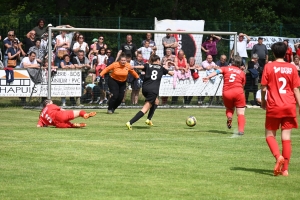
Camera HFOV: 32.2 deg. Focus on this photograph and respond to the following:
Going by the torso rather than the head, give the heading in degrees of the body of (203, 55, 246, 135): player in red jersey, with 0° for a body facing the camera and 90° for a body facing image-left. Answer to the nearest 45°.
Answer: approximately 180°

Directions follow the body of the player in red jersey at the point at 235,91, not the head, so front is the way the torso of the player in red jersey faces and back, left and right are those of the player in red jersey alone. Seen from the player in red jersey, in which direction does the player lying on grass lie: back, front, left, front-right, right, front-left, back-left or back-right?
left

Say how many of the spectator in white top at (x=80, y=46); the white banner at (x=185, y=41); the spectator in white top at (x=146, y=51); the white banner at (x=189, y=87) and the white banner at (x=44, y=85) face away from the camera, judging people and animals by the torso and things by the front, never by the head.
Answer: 0

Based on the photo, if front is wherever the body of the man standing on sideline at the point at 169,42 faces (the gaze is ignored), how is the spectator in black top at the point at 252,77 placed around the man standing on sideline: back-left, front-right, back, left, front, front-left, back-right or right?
left

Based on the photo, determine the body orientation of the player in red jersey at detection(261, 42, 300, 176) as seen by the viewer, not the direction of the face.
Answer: away from the camera

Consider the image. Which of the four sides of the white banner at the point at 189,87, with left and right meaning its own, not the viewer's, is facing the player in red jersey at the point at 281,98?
front

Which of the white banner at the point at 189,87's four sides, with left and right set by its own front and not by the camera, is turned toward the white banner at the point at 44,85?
right

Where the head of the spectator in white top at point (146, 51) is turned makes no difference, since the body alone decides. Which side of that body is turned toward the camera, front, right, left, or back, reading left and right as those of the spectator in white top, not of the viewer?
front

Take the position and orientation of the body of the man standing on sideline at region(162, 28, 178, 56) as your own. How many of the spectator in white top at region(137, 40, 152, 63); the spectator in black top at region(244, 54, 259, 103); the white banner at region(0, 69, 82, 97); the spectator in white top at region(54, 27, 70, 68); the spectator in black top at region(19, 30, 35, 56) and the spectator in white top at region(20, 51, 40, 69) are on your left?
1

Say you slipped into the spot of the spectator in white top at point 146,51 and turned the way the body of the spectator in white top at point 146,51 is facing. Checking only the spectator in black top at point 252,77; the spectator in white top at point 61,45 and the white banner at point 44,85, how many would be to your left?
1

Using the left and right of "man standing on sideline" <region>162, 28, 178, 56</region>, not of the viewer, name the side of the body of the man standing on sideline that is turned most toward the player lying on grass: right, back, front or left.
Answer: front

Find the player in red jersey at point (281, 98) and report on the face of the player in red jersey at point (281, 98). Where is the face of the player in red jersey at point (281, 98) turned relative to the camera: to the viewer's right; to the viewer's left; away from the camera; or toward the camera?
away from the camera

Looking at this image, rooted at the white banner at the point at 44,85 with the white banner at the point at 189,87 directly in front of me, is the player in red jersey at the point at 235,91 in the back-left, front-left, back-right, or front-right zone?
front-right

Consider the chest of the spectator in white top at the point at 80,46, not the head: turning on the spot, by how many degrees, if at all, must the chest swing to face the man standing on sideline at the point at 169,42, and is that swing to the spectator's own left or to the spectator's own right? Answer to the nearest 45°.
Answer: approximately 90° to the spectator's own left

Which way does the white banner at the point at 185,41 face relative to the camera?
toward the camera

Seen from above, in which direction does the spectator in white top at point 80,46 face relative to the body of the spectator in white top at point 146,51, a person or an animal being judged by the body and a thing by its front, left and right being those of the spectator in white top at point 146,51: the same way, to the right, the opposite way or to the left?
the same way

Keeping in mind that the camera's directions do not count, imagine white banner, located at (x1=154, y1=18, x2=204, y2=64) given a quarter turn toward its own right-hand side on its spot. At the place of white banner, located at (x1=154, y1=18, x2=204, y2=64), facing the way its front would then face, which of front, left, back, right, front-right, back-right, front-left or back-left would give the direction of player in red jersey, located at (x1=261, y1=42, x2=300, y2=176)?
left

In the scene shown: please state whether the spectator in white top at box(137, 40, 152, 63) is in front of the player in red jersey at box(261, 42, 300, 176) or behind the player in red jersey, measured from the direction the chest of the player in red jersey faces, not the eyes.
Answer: in front

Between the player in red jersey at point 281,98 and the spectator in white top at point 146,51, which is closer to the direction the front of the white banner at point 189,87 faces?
the player in red jersey
